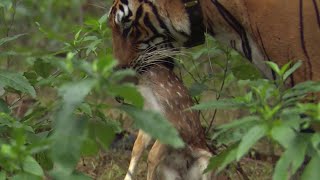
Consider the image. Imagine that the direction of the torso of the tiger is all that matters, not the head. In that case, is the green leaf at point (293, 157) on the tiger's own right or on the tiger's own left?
on the tiger's own left

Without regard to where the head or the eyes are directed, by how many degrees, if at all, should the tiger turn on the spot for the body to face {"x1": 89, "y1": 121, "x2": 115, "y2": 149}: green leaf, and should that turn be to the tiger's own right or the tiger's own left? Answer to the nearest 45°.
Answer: approximately 45° to the tiger's own left

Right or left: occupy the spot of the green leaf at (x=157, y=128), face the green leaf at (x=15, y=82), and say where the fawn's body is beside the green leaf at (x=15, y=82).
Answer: right

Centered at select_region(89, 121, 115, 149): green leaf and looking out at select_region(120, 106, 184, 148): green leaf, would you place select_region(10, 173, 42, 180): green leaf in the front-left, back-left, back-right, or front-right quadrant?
back-right

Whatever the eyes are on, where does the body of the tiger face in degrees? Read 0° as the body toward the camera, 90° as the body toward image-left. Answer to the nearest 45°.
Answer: approximately 90°

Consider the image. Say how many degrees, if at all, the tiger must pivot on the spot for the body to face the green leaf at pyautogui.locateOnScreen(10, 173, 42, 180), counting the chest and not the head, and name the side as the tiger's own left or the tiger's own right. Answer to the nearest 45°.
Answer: approximately 45° to the tiger's own left

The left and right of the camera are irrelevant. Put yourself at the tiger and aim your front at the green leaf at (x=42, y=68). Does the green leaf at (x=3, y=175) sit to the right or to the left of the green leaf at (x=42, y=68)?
left

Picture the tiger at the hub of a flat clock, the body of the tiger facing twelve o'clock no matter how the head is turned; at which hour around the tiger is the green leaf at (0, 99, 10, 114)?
The green leaf is roughly at 12 o'clock from the tiger.
